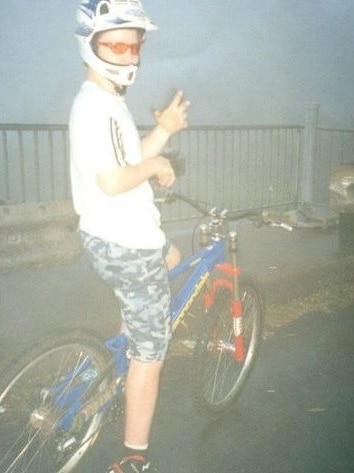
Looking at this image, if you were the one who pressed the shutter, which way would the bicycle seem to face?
facing away from the viewer and to the right of the viewer

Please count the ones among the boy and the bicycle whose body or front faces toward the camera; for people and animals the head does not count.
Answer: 0

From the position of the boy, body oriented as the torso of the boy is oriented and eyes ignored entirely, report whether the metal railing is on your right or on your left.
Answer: on your left

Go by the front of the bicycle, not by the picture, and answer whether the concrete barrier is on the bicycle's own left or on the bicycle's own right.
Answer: on the bicycle's own left

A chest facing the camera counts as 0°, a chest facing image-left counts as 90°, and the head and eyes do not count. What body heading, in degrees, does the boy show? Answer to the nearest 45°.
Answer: approximately 270°

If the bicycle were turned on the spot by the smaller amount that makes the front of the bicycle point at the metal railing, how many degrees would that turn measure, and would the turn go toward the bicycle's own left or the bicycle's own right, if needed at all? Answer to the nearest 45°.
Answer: approximately 45° to the bicycle's own left
